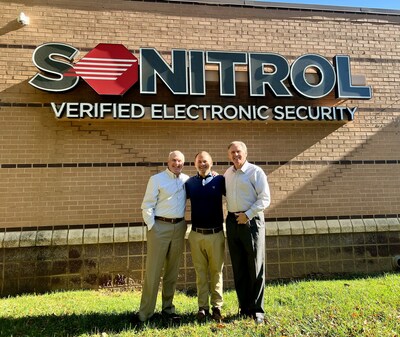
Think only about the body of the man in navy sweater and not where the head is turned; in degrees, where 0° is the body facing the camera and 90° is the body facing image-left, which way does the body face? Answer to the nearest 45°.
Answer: approximately 0°
